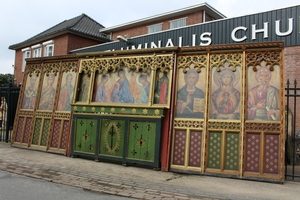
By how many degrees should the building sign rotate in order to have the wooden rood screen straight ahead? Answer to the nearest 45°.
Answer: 0° — it already faces it

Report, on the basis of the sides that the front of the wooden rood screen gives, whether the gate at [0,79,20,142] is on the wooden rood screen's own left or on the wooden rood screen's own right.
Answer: on the wooden rood screen's own right

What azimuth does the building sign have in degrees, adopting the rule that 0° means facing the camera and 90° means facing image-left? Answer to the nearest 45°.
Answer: approximately 45°

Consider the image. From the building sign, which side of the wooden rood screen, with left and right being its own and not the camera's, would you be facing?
back

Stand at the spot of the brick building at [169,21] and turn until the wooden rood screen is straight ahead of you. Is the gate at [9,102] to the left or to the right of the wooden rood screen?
right

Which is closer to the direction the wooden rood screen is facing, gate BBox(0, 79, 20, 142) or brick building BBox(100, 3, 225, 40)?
the gate

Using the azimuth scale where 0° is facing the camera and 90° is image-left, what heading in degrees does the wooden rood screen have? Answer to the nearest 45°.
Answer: approximately 45°

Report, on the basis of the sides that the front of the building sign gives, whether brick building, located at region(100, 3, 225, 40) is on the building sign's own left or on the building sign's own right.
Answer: on the building sign's own right

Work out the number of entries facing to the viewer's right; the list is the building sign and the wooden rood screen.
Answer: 0
